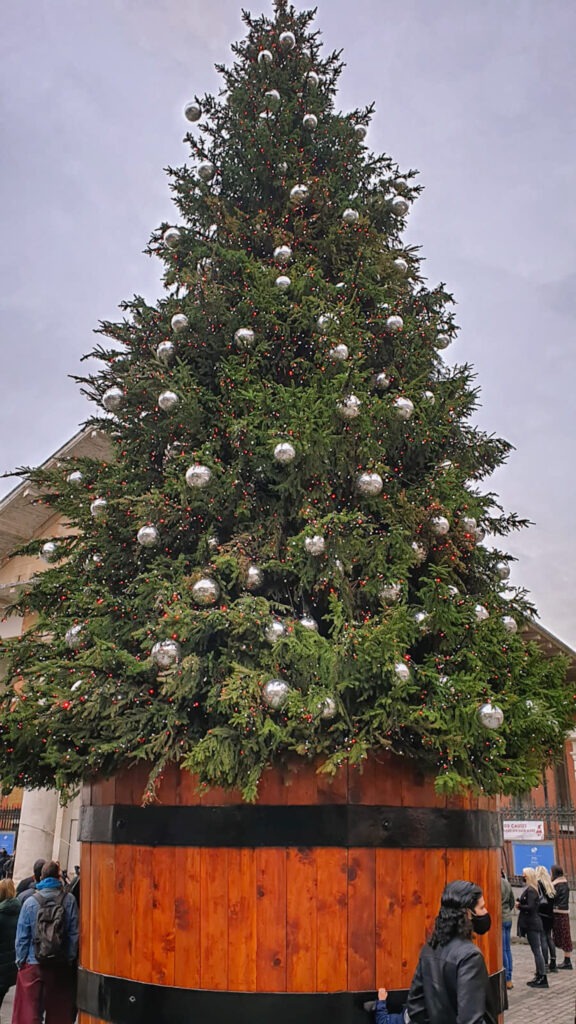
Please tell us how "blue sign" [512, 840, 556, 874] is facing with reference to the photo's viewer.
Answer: facing the viewer

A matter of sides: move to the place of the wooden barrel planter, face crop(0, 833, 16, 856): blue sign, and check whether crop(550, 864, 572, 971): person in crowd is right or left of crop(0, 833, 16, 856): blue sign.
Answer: right

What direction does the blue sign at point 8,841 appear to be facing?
toward the camera

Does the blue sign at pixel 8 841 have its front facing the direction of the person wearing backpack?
yes

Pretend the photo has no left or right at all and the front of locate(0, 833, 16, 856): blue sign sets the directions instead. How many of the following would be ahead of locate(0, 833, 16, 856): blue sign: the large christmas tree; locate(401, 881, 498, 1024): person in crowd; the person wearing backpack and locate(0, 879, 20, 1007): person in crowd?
4

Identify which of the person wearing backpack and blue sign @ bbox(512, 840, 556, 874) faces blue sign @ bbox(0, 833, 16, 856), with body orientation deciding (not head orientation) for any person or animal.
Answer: the person wearing backpack

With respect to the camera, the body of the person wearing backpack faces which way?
away from the camera

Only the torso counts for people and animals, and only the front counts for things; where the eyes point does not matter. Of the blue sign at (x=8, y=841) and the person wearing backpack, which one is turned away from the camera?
the person wearing backpack

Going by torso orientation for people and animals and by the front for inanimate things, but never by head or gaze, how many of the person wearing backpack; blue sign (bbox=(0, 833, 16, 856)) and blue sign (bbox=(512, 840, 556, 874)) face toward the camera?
2

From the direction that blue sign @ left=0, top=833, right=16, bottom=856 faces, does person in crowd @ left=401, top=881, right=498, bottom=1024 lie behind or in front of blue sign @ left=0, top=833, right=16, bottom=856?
in front

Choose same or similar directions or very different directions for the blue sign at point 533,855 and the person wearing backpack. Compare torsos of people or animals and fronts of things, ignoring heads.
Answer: very different directions

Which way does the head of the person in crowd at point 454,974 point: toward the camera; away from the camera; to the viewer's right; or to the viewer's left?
to the viewer's right

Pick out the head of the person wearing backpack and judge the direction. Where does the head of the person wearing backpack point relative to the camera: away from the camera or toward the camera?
away from the camera

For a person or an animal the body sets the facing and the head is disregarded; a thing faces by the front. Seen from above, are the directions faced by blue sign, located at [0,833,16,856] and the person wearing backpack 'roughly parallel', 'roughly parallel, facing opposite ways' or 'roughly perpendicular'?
roughly parallel, facing opposite ways

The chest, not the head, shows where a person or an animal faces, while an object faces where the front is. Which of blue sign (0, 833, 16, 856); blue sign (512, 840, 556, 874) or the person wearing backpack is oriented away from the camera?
the person wearing backpack

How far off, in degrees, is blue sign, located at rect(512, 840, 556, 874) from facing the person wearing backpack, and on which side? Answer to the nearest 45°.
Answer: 0° — it already faces them
